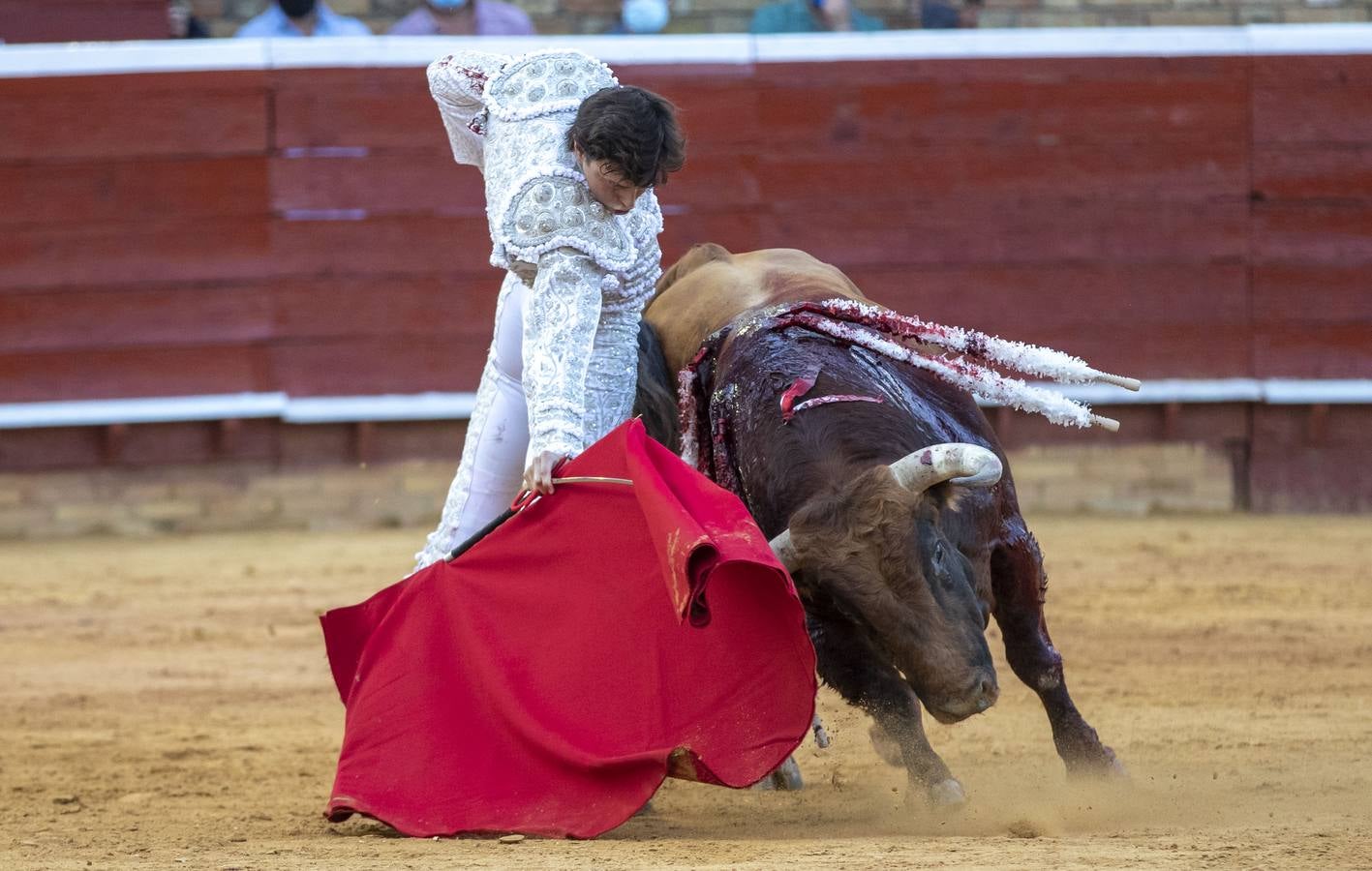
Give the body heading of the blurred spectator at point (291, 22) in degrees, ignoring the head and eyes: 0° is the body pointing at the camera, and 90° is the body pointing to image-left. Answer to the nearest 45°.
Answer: approximately 0°

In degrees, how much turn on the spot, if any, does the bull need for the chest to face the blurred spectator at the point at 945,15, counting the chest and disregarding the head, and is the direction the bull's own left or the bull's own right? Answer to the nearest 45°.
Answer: approximately 135° to the bull's own left

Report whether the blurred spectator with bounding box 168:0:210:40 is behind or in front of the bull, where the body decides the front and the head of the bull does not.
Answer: behind

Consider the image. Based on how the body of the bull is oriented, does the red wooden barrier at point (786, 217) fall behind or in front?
behind

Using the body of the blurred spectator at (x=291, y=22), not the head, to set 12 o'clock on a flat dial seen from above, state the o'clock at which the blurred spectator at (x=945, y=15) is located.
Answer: the blurred spectator at (x=945, y=15) is roughly at 9 o'clock from the blurred spectator at (x=291, y=22).

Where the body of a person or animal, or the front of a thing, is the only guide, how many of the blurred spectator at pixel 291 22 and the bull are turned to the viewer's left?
0

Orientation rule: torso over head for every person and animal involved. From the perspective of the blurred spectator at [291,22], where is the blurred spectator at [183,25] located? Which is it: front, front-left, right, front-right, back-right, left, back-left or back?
back-right

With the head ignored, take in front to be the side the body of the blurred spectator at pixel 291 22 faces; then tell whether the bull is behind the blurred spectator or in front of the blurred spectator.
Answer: in front

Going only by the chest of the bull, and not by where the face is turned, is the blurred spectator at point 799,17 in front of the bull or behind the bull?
behind
